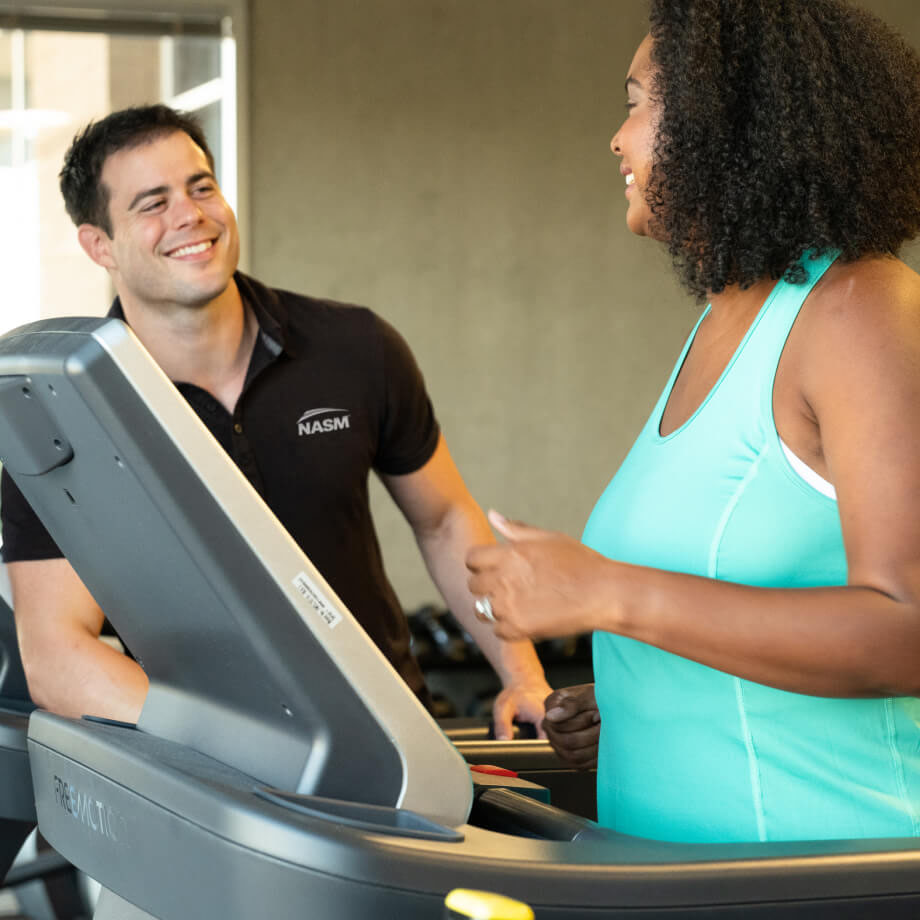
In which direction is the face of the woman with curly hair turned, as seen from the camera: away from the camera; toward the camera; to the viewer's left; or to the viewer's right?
to the viewer's left

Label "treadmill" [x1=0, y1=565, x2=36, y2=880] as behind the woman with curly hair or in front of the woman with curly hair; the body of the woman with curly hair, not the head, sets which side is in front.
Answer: in front

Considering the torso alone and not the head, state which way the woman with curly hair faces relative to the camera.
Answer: to the viewer's left

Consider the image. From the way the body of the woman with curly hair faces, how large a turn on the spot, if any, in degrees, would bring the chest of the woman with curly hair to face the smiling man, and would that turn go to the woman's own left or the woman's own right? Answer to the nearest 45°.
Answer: approximately 45° to the woman's own right
